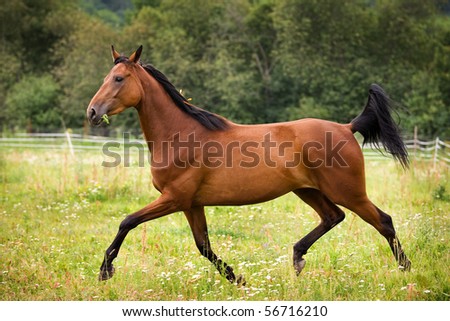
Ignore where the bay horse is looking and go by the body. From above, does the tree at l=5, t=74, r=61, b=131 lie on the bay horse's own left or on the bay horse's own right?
on the bay horse's own right

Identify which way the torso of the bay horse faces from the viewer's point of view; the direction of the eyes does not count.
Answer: to the viewer's left
